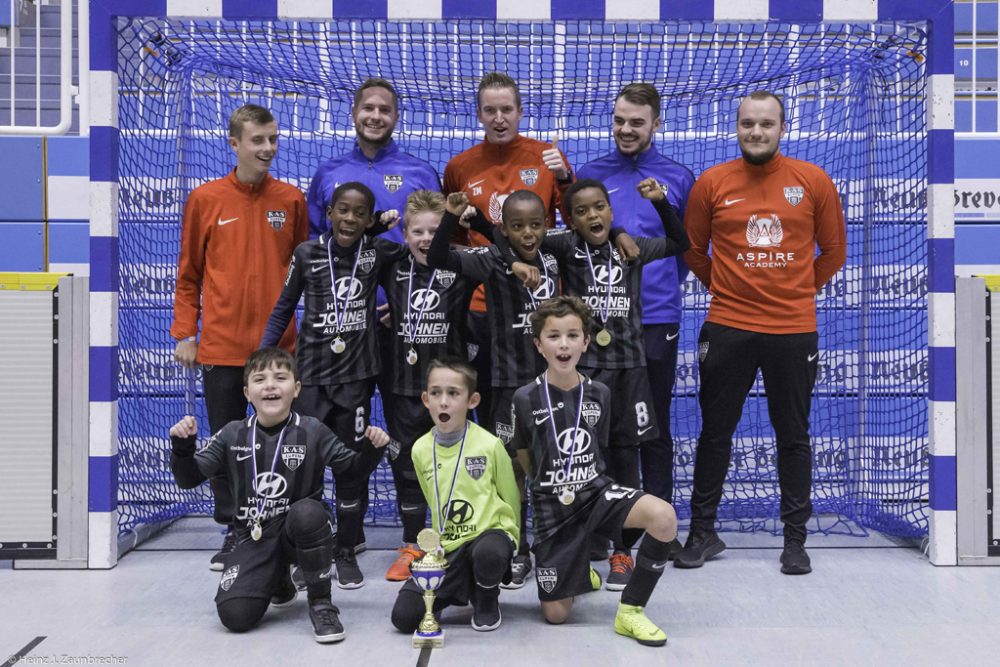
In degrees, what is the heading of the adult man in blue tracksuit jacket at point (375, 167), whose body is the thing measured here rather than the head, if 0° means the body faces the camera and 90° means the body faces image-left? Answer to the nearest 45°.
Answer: approximately 0°

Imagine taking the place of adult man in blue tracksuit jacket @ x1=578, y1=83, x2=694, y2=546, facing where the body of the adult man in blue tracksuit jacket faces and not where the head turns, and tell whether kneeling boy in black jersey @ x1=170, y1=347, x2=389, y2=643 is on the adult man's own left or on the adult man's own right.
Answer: on the adult man's own right

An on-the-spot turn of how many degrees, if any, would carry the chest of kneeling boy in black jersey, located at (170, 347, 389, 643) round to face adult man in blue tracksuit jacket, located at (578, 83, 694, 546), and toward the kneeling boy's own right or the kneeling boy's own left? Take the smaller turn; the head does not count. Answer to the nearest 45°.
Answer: approximately 90° to the kneeling boy's own left

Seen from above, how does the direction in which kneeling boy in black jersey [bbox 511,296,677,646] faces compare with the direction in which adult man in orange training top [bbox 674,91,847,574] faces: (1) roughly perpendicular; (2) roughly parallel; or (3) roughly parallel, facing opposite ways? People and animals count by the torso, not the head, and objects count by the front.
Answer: roughly parallel

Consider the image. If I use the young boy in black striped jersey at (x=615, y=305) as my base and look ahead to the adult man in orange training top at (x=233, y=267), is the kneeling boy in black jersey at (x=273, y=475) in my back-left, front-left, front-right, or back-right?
front-left

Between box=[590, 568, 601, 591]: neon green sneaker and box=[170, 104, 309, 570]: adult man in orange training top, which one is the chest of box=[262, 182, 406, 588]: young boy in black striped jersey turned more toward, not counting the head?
the neon green sneaker

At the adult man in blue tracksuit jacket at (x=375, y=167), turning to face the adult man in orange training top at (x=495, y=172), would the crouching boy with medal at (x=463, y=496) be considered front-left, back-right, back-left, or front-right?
front-right

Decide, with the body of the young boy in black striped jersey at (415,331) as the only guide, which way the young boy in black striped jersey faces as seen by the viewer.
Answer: toward the camera

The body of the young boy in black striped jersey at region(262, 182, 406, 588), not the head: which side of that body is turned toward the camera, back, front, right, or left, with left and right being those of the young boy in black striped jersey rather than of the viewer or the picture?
front

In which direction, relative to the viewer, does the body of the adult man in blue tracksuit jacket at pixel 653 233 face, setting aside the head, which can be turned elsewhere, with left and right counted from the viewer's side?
facing the viewer

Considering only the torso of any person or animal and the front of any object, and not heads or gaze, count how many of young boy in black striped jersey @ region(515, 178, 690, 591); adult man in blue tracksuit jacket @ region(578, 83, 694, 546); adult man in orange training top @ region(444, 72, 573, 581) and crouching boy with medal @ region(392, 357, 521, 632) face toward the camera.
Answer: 4

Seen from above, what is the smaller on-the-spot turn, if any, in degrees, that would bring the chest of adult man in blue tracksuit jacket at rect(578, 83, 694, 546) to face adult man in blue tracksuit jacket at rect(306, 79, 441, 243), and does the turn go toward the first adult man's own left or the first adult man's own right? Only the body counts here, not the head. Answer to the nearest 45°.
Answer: approximately 90° to the first adult man's own right
